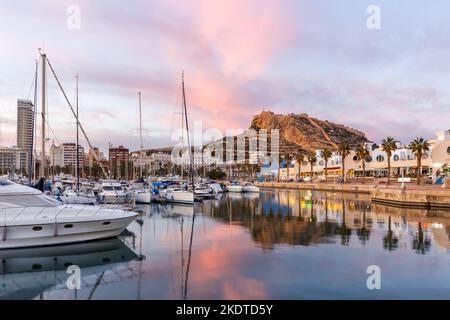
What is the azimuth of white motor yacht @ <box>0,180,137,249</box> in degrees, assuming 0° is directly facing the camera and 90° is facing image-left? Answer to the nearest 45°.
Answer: approximately 270°
